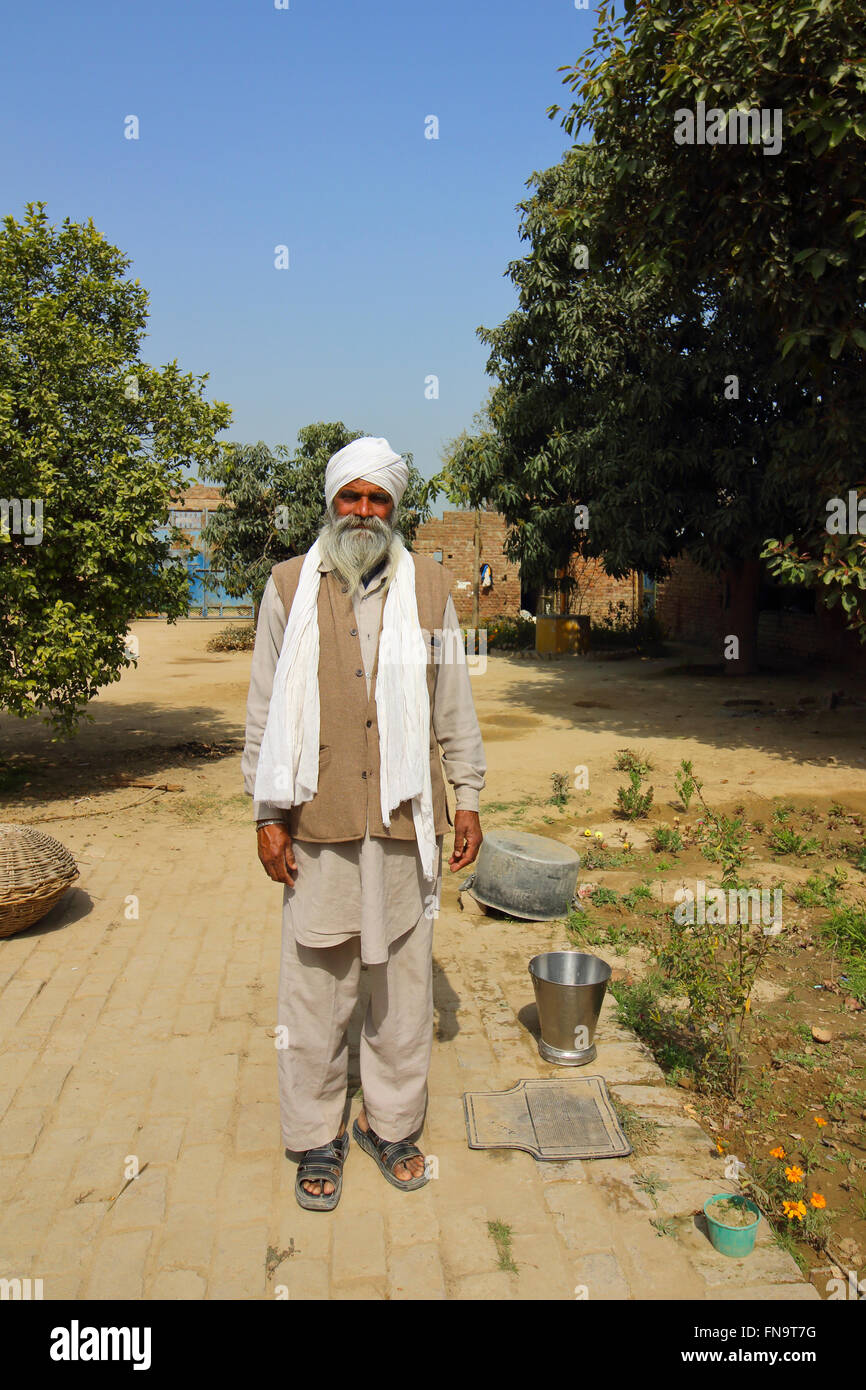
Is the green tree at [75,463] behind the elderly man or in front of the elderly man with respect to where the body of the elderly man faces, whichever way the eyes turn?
behind

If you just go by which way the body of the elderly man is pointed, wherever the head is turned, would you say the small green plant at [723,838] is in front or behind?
behind

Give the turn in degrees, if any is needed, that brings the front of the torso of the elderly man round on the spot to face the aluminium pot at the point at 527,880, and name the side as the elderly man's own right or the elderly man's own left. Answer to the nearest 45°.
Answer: approximately 180°

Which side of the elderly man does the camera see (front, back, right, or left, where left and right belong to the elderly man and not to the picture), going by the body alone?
front

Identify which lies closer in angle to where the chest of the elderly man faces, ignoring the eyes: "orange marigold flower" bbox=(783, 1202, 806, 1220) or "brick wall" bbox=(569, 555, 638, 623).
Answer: the orange marigold flower

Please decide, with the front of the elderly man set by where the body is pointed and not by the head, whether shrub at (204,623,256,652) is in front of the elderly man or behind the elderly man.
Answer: behind
